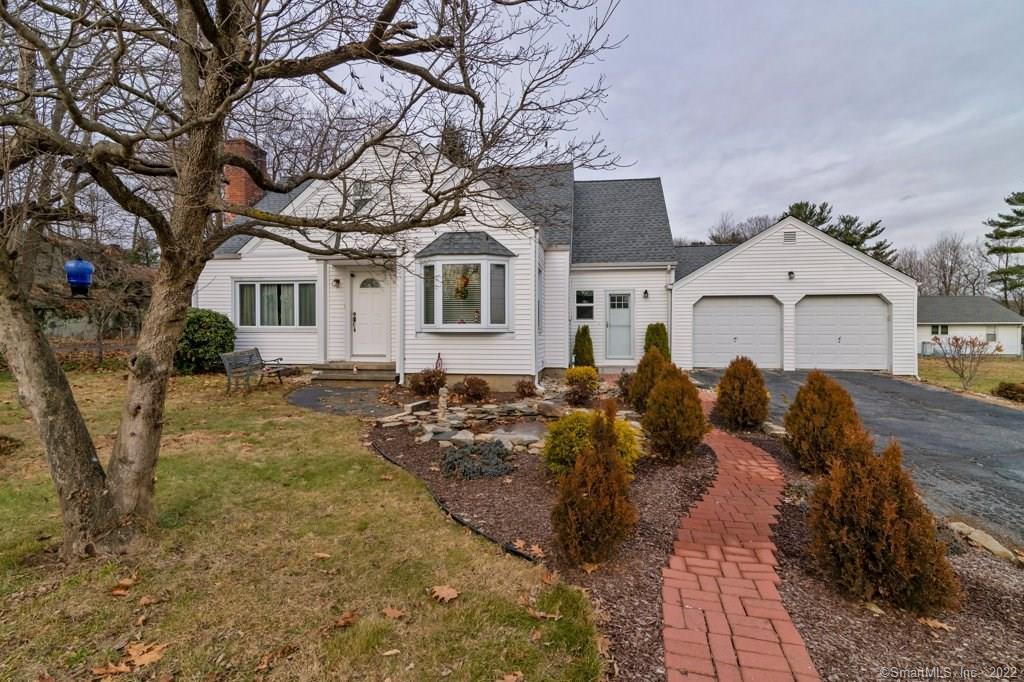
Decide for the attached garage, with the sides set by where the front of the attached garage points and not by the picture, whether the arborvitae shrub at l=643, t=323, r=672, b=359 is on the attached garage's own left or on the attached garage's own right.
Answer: on the attached garage's own right

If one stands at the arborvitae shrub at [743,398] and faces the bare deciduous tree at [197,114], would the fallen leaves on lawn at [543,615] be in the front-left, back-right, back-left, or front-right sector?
front-left

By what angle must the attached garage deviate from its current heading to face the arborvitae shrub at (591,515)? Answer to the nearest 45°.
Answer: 0° — it already faces it

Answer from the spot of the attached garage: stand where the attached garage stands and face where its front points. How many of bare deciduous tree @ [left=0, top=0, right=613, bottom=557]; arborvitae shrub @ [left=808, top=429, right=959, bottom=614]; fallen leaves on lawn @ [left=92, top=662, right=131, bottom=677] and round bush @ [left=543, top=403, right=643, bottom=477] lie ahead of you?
4

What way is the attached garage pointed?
toward the camera
